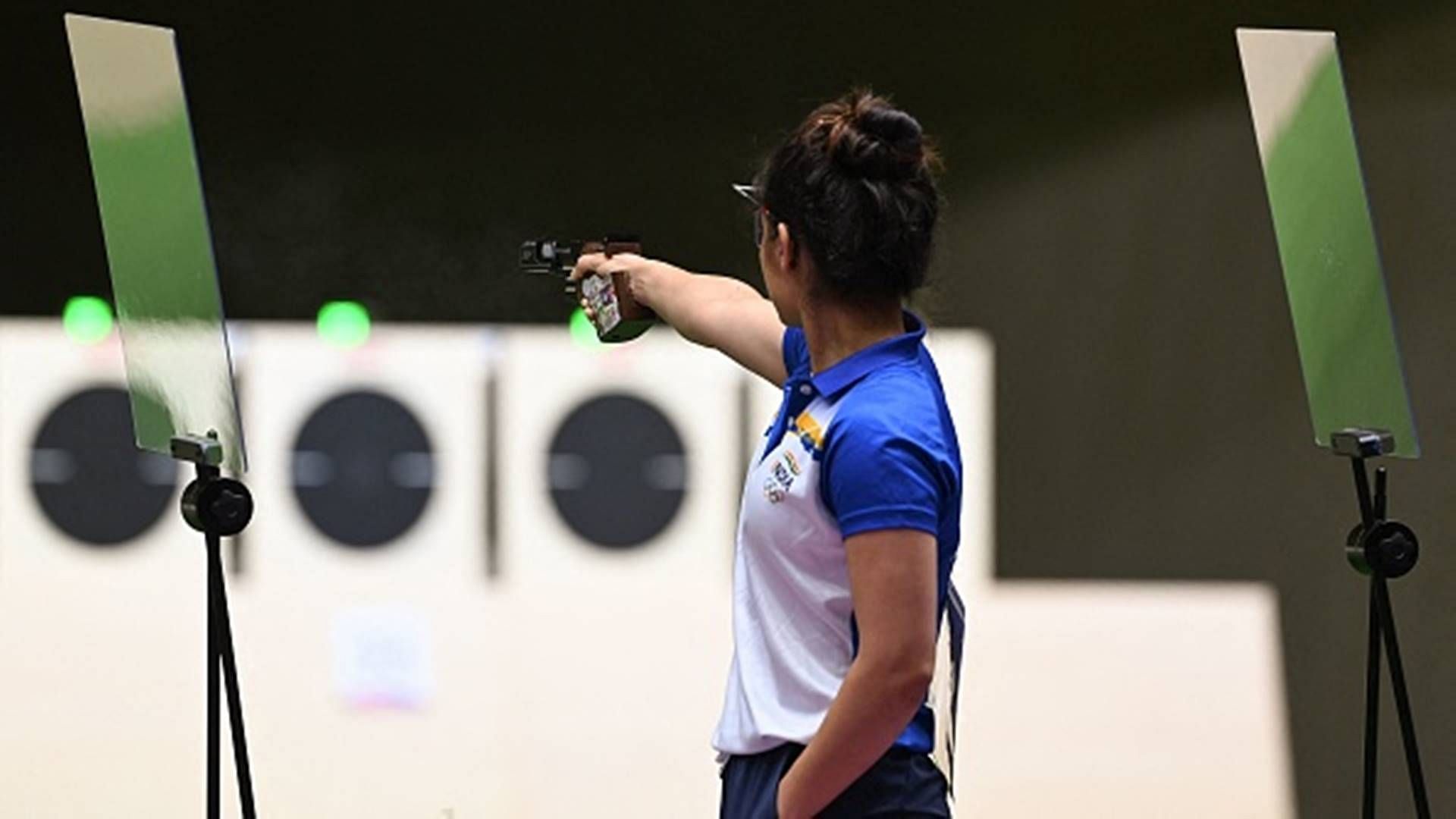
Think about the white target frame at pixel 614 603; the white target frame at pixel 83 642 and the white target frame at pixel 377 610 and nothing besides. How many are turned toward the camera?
3

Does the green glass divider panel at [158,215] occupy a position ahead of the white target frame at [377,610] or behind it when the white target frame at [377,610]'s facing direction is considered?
ahead

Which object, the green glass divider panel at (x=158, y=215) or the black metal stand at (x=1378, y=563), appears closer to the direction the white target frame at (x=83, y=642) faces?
the green glass divider panel

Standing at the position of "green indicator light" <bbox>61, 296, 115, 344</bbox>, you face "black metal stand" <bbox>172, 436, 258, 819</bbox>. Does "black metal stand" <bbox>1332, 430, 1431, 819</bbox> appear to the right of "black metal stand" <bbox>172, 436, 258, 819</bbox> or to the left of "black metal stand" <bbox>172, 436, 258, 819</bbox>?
left

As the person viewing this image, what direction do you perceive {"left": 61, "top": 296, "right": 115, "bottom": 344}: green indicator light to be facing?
facing the viewer

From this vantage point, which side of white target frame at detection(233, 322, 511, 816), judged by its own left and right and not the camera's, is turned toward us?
front

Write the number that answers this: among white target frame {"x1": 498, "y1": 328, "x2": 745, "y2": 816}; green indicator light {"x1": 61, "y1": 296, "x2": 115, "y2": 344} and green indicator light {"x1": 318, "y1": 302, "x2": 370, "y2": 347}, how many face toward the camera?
3

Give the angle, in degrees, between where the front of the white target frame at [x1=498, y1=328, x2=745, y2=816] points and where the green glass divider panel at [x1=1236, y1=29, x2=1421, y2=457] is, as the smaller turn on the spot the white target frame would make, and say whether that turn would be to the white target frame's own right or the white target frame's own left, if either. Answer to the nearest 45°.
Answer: approximately 45° to the white target frame's own left

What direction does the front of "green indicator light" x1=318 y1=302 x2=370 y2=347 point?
toward the camera

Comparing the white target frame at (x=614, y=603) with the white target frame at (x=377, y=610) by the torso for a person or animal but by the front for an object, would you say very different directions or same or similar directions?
same or similar directions

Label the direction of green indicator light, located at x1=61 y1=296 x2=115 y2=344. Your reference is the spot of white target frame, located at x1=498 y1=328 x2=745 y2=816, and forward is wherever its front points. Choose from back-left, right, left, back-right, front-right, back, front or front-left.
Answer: right

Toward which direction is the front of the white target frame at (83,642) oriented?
toward the camera

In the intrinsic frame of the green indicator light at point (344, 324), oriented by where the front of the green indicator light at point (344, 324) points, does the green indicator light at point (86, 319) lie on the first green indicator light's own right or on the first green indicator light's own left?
on the first green indicator light's own right

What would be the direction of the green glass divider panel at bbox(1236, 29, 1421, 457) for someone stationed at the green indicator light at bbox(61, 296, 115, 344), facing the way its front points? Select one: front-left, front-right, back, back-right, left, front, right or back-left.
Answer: front-left

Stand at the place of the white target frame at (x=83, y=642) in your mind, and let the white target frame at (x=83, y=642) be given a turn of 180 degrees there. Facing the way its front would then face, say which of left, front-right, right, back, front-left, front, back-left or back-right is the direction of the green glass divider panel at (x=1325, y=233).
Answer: back-right

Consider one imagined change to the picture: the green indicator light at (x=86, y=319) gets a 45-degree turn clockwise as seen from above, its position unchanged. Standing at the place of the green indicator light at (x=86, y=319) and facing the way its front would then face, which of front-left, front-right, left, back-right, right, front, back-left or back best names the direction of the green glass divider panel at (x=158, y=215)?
front-left
